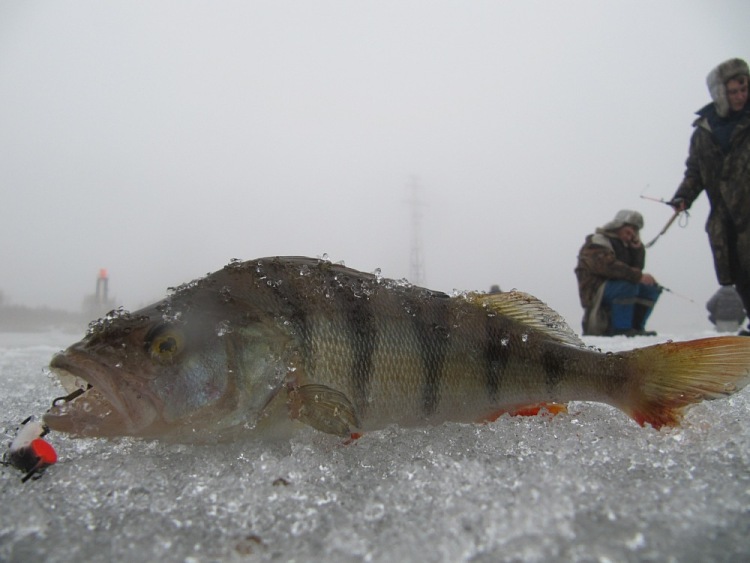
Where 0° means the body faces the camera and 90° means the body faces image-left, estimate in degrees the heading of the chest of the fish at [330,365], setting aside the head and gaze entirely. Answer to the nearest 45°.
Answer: approximately 90°

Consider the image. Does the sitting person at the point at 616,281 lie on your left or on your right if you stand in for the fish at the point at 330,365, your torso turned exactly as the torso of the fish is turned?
on your right

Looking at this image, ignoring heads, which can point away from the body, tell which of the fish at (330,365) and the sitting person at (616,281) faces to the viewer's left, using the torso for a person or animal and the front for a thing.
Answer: the fish

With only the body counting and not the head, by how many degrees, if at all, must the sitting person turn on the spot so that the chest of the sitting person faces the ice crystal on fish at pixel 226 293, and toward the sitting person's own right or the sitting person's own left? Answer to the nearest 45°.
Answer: approximately 45° to the sitting person's own right

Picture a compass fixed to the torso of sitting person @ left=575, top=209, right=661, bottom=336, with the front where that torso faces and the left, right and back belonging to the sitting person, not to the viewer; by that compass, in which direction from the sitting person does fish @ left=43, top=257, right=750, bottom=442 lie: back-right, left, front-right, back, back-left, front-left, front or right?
front-right
